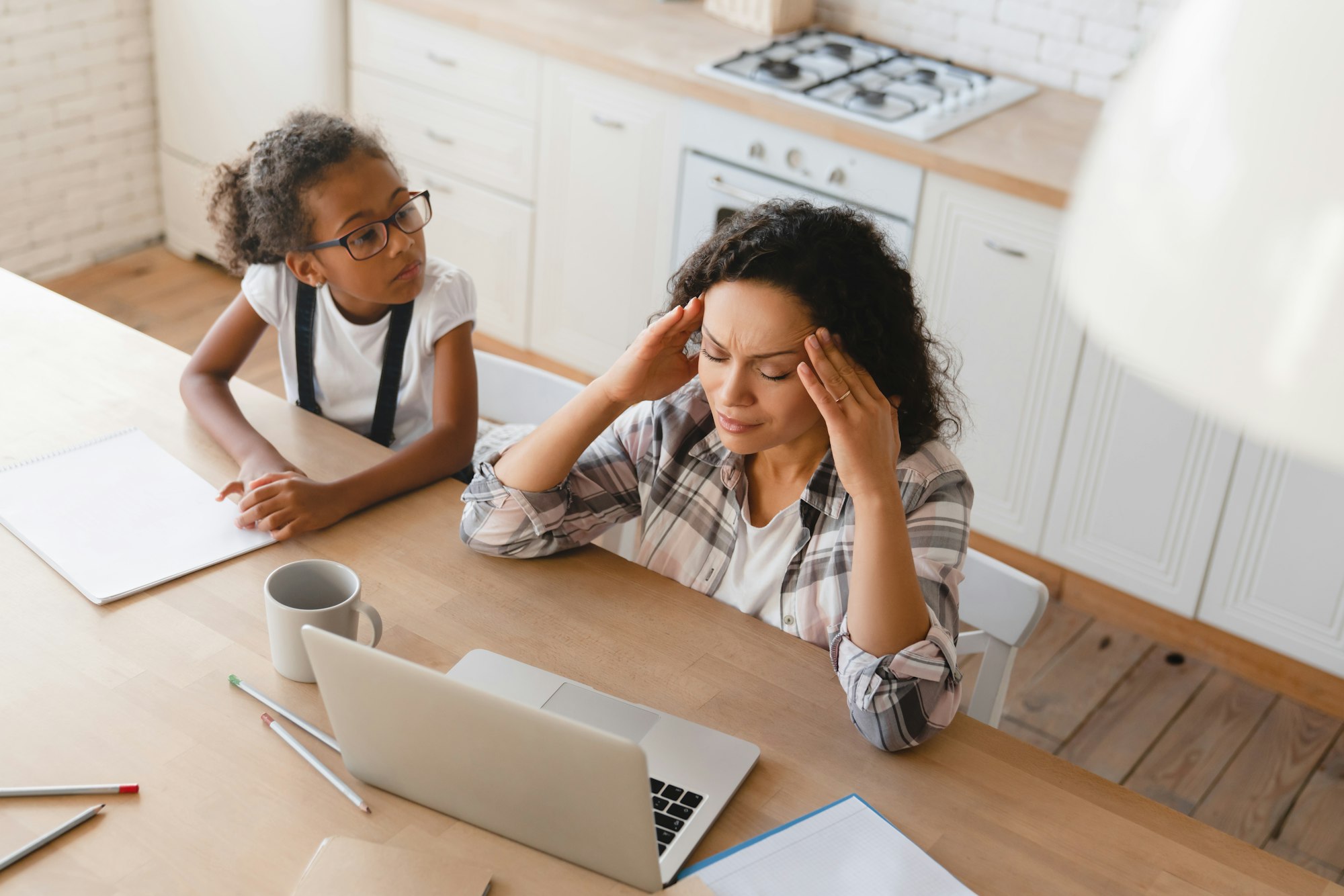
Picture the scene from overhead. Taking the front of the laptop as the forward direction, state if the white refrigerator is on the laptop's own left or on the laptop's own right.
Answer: on the laptop's own left

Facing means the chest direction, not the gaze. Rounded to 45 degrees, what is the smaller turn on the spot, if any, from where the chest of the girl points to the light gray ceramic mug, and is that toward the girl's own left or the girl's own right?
0° — they already face it

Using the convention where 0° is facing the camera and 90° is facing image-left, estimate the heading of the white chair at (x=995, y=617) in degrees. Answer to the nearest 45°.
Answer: approximately 45°

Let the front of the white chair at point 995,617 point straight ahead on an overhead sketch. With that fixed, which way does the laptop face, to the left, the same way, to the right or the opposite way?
the opposite way

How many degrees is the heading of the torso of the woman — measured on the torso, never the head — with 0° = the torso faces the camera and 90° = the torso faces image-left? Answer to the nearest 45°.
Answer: approximately 45°

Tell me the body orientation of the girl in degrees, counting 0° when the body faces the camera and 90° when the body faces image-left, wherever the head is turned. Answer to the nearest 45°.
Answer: approximately 0°

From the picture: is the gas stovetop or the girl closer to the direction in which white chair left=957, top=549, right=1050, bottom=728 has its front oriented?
the girl

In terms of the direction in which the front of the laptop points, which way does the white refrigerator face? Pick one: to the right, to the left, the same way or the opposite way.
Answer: the opposite way

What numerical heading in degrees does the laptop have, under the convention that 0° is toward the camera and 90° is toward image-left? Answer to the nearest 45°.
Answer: approximately 225°

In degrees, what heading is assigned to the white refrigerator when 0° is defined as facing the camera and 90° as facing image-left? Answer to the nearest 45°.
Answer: approximately 45°
